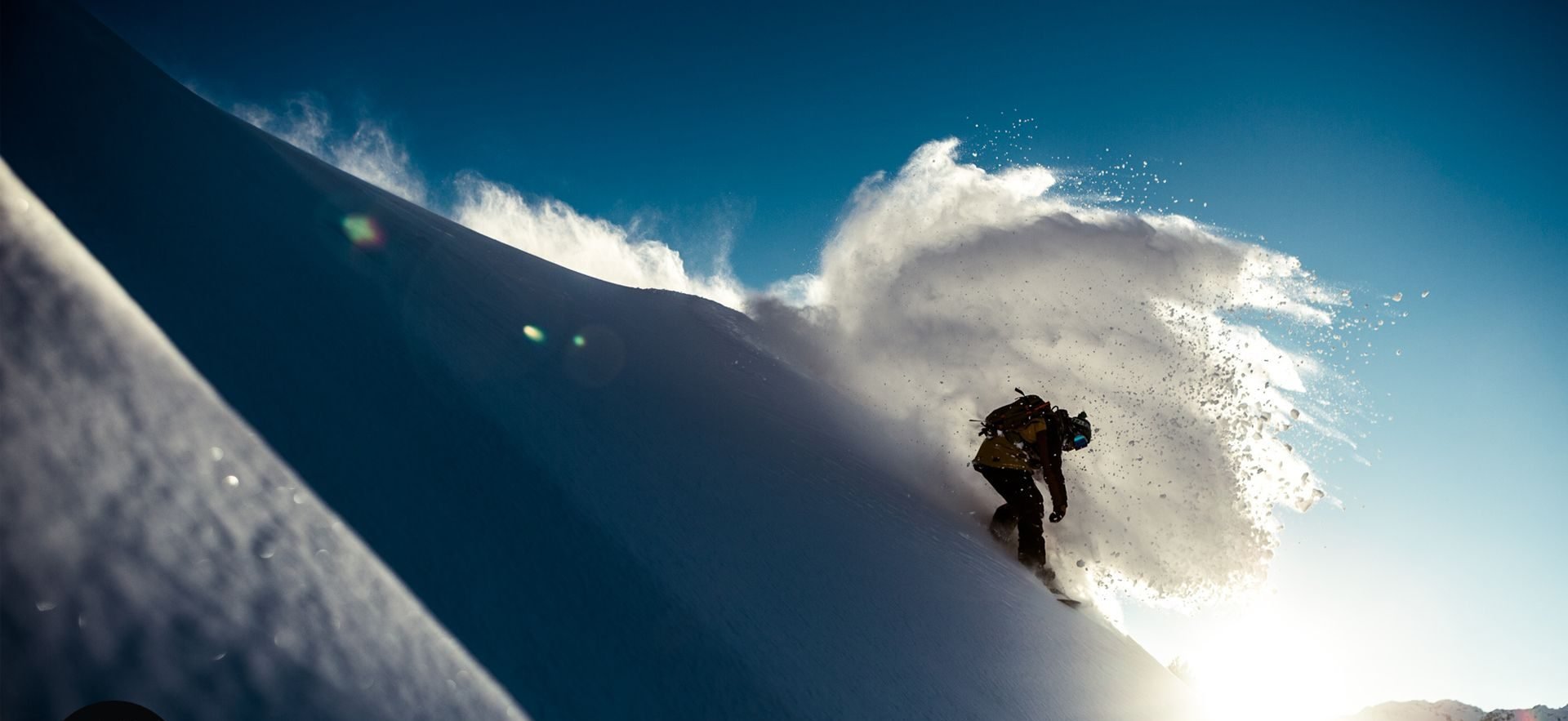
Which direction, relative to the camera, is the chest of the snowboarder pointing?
to the viewer's right
